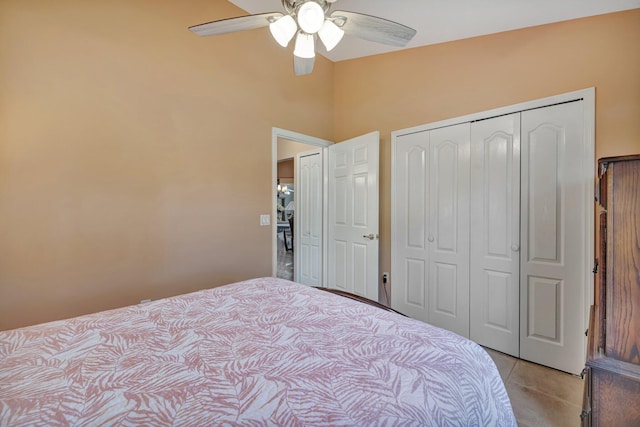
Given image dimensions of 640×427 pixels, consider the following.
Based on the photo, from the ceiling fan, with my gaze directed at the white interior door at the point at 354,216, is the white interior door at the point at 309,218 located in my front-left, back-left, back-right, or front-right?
front-left

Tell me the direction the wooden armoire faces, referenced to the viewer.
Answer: facing to the left of the viewer

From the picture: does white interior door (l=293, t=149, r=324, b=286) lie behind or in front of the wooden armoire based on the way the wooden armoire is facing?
in front

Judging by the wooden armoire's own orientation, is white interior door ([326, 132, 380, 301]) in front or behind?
in front

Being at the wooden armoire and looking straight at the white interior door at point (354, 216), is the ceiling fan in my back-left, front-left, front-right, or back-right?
front-left

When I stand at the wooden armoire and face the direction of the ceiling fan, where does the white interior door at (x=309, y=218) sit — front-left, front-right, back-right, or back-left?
front-right

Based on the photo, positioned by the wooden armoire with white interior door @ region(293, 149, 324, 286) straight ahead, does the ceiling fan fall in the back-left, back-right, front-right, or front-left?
front-left

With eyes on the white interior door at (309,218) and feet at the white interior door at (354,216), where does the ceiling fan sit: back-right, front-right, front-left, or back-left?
back-left
